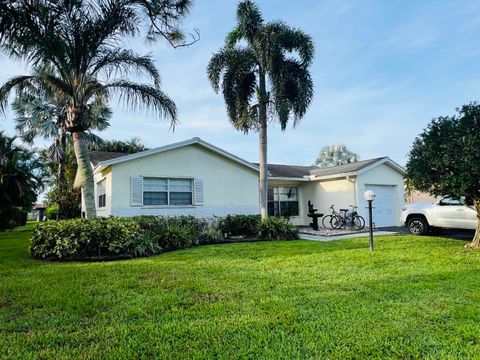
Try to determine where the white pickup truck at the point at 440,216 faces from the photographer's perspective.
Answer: facing to the left of the viewer

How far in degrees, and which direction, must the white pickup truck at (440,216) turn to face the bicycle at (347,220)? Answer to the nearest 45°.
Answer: approximately 45° to its right

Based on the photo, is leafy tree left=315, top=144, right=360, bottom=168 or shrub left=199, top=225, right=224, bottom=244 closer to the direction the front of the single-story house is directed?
the shrub

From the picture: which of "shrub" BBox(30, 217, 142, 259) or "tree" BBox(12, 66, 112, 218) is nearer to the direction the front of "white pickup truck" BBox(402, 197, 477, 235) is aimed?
the tree

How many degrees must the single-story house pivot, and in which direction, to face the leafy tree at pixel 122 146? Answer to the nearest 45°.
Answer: approximately 135° to its right

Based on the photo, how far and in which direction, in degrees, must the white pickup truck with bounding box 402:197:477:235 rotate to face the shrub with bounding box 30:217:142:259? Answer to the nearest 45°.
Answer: approximately 45° to its left

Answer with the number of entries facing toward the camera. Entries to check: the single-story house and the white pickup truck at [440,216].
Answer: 1

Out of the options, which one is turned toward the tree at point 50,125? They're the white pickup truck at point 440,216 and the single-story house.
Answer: the white pickup truck

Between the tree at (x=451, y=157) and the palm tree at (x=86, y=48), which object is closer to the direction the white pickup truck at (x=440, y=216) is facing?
the palm tree

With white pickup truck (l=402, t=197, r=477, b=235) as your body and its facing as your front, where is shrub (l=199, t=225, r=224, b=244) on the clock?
The shrub is roughly at 11 o'clock from the white pickup truck.

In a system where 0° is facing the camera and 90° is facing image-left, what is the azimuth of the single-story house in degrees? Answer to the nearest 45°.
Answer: approximately 0°

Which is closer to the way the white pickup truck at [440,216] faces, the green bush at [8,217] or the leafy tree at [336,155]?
the green bush

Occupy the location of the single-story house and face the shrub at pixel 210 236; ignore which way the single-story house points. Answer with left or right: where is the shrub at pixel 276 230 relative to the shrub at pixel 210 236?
left
